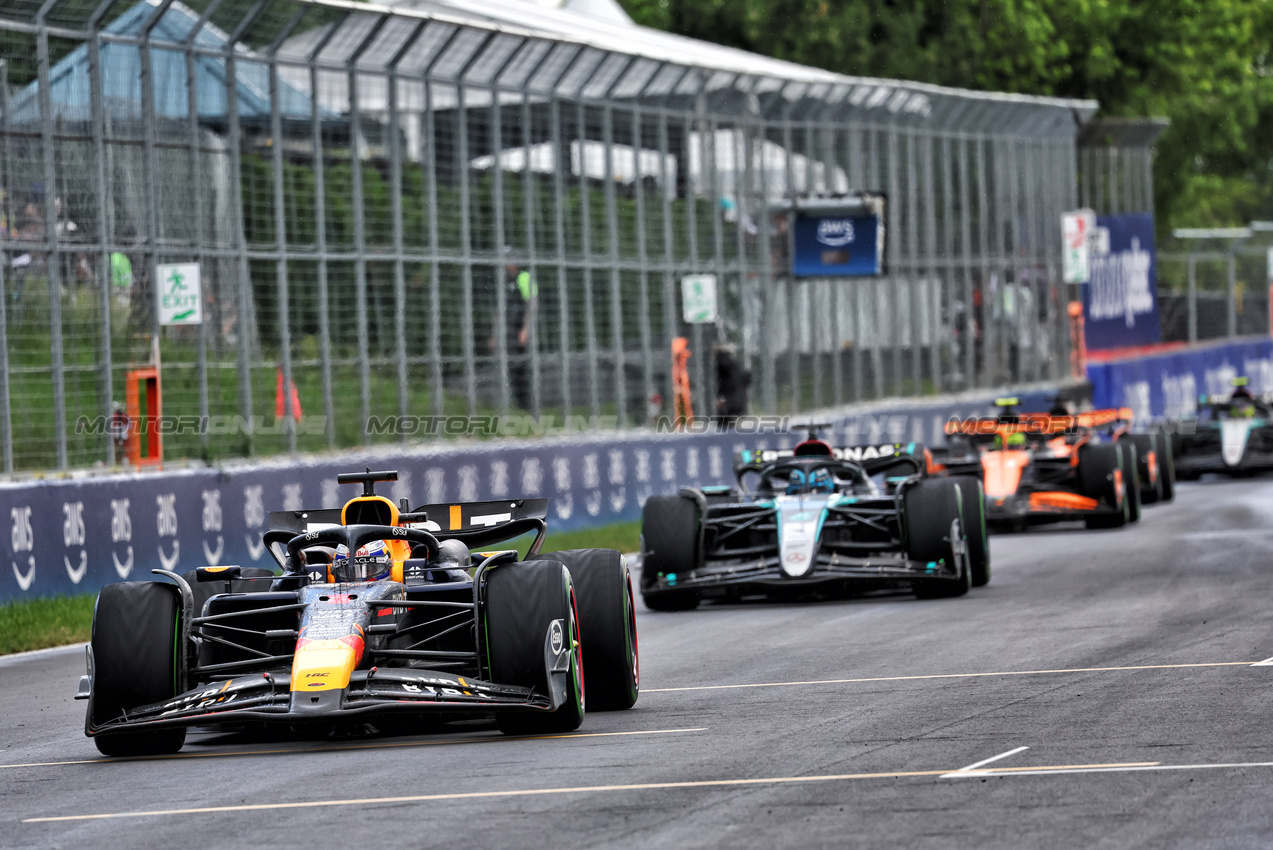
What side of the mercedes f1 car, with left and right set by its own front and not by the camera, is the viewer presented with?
front

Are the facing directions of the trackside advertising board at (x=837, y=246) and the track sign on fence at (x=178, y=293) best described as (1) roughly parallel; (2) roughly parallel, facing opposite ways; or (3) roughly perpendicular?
roughly parallel

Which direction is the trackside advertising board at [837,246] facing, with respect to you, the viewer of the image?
facing the viewer

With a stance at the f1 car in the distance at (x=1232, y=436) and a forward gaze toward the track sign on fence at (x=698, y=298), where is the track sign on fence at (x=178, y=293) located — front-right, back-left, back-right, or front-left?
front-left

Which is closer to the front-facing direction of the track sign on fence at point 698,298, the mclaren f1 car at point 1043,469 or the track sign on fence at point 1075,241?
the mclaren f1 car

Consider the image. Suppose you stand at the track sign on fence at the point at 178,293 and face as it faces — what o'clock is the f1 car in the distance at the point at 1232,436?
The f1 car in the distance is roughly at 8 o'clock from the track sign on fence.

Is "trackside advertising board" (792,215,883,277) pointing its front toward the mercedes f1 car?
yes

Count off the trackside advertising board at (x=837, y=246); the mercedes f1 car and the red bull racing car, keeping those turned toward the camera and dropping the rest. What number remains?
3

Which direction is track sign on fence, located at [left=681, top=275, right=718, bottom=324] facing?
toward the camera

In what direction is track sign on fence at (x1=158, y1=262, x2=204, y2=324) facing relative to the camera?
toward the camera

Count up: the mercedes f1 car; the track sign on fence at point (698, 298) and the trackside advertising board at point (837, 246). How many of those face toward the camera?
3

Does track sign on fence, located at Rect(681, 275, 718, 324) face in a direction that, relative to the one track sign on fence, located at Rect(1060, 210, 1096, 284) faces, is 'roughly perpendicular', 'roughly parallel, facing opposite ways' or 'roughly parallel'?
roughly parallel

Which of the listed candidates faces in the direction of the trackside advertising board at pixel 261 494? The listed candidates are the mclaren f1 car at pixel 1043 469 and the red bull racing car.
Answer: the mclaren f1 car

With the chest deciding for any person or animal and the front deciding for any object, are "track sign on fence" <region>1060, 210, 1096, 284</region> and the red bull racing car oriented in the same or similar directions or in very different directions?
same or similar directions

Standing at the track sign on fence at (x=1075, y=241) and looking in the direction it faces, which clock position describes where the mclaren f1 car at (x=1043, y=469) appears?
The mclaren f1 car is roughly at 12 o'clock from the track sign on fence.

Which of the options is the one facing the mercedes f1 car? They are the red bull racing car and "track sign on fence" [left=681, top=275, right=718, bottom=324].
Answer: the track sign on fence
